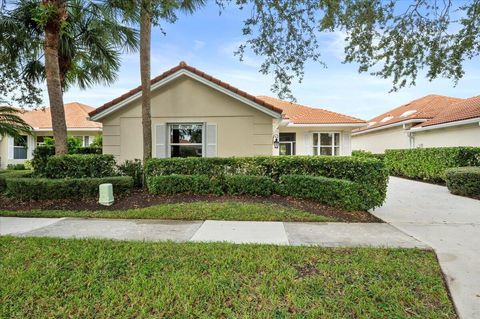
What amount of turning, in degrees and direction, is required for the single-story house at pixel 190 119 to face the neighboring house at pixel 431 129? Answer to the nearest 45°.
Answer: approximately 135° to its left

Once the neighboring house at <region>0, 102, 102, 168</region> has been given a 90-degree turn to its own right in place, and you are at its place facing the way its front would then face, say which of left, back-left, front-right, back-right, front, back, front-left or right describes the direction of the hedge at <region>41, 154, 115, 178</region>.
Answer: left

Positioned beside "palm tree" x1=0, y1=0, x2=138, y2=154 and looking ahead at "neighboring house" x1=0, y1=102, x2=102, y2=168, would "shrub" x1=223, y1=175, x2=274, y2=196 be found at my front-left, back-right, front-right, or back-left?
back-right

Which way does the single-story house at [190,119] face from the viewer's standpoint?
toward the camera

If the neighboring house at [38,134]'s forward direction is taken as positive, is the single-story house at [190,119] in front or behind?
in front

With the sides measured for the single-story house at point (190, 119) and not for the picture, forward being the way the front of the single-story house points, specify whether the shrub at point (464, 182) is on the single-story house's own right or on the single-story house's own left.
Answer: on the single-story house's own left

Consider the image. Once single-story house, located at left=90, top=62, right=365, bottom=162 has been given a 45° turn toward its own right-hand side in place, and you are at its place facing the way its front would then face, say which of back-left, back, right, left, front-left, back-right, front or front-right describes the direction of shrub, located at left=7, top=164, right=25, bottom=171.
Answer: right

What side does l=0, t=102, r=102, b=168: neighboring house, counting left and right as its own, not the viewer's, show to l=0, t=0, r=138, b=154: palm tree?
front

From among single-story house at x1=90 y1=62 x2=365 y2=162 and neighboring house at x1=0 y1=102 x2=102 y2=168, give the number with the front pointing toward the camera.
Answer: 2

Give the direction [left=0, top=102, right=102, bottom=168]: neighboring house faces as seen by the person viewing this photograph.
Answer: facing the viewer

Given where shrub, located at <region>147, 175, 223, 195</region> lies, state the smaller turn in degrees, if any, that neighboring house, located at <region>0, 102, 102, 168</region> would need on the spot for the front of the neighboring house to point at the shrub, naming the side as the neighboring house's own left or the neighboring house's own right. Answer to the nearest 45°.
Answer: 0° — it already faces it
